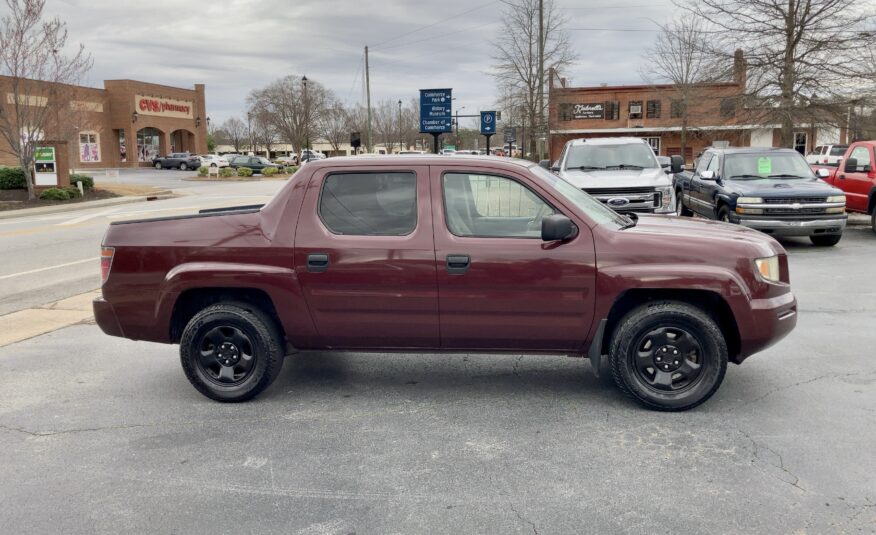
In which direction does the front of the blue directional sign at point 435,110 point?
toward the camera

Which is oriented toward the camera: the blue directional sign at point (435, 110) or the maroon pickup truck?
the blue directional sign

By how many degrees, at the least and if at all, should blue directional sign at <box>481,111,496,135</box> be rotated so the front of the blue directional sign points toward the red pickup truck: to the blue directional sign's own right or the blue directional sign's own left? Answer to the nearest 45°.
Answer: approximately 45° to the blue directional sign's own left

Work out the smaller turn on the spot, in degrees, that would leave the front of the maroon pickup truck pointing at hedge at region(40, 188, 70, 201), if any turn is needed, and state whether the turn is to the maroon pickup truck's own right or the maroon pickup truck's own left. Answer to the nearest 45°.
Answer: approximately 135° to the maroon pickup truck's own left

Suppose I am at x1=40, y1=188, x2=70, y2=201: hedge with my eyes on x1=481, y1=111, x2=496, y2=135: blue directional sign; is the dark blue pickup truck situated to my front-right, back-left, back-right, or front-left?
front-right

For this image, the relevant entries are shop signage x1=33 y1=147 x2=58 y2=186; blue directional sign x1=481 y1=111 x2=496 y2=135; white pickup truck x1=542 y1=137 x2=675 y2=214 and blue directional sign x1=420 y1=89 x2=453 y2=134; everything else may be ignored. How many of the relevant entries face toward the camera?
4

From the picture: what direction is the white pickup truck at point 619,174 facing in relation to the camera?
toward the camera

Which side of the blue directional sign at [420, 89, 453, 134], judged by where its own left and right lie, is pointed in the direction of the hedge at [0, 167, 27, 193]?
right

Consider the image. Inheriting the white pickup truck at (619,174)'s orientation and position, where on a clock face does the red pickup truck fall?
The red pickup truck is roughly at 8 o'clock from the white pickup truck.

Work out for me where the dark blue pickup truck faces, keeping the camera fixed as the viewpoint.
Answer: facing the viewer and to the right of the viewer

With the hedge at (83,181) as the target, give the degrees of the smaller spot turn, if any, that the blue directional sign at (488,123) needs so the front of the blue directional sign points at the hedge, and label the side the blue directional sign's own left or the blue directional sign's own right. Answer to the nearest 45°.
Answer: approximately 90° to the blue directional sign's own right

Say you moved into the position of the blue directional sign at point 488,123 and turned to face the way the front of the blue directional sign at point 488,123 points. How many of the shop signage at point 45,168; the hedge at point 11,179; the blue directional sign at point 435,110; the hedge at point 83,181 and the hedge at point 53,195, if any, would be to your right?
5

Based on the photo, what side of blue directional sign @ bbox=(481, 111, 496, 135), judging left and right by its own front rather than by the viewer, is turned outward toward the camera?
front

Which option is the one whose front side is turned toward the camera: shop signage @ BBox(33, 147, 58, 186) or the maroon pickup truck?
the shop signage

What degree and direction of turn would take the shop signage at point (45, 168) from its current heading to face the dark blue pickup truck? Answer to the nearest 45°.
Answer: approximately 45° to its left
